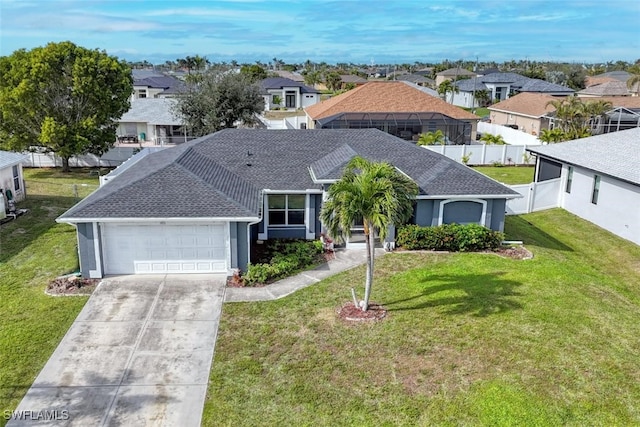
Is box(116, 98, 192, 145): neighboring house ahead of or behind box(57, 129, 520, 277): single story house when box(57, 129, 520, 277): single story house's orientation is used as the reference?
behind

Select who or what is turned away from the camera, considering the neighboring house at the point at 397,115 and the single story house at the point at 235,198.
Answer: the neighboring house

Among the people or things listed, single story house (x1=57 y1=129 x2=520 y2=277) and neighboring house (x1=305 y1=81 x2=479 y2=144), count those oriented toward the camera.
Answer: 1

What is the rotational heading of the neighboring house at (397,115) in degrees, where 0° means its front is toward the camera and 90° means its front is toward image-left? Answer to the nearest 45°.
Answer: approximately 180°

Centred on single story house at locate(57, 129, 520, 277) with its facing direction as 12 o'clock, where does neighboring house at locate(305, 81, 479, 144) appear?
The neighboring house is roughly at 7 o'clock from the single story house.

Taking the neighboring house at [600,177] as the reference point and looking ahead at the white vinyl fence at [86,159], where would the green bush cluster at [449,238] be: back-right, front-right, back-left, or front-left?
front-left

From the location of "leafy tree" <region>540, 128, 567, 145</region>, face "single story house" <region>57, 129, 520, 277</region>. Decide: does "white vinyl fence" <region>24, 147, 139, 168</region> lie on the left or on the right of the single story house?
right

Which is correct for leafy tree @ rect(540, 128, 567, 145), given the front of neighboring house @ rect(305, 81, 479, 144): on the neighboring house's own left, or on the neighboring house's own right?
on the neighboring house's own right

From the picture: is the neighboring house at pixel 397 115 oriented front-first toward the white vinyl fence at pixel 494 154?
no

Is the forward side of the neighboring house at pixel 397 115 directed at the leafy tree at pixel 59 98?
no

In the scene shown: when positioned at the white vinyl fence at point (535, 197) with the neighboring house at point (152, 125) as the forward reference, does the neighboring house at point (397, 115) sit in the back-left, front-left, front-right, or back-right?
front-right

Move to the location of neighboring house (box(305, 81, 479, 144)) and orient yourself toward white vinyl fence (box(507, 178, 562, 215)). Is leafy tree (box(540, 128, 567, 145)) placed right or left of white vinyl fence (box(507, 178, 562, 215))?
left

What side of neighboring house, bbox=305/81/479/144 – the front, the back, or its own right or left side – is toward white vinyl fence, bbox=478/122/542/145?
right

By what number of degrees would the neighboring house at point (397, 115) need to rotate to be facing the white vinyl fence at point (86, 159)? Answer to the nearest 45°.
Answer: approximately 135° to its left

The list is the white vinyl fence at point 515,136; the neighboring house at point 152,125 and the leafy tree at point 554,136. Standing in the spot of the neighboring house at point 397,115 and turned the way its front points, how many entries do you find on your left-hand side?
1

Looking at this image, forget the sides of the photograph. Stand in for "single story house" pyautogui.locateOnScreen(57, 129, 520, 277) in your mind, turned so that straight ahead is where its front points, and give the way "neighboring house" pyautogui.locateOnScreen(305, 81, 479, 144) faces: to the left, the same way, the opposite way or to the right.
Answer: the opposite way

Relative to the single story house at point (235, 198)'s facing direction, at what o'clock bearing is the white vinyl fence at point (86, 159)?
The white vinyl fence is roughly at 5 o'clock from the single story house.

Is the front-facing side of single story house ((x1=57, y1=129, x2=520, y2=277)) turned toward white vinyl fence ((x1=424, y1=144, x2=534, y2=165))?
no

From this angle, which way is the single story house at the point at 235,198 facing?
toward the camera
